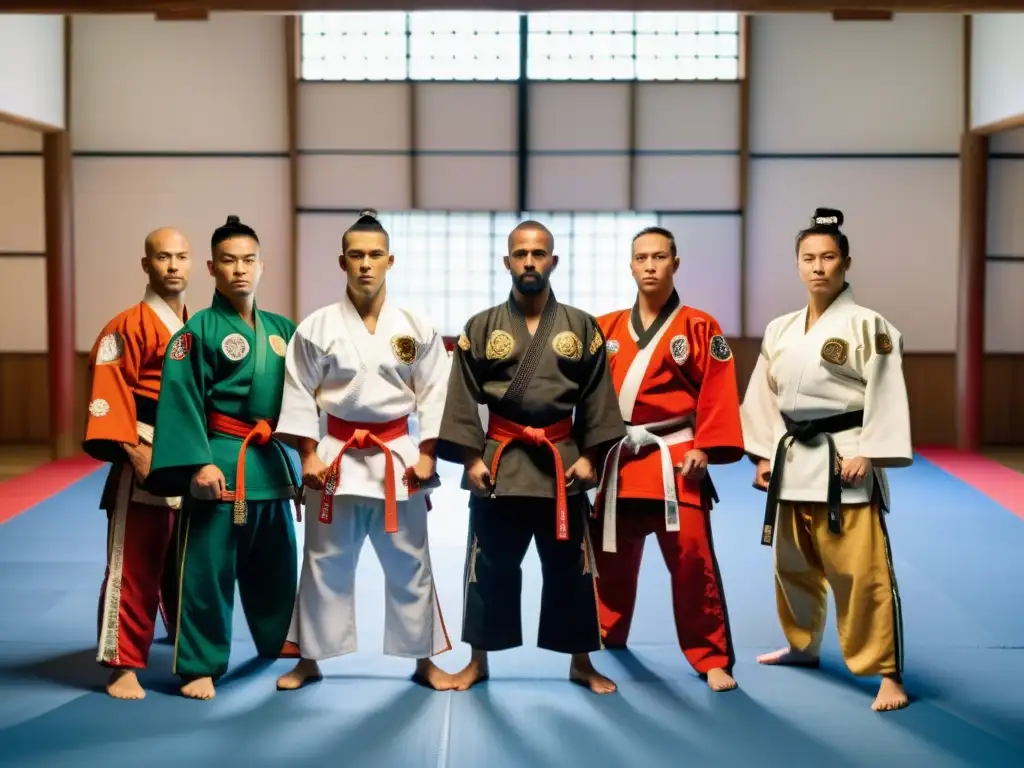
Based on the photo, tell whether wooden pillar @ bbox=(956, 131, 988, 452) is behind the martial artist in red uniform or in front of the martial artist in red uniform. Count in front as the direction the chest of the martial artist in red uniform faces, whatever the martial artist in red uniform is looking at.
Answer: behind

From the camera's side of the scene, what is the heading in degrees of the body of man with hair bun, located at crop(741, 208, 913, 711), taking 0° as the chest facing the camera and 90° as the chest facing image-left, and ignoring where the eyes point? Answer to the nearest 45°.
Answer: approximately 45°

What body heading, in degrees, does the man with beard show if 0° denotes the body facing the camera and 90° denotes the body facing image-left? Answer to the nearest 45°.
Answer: approximately 0°

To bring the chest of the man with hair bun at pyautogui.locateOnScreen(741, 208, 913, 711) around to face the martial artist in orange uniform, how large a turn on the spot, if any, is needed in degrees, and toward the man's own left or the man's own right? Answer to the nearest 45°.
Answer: approximately 45° to the man's own right

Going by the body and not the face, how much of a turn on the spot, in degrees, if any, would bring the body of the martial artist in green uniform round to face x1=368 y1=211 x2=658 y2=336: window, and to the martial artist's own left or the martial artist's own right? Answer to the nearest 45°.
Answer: approximately 135° to the martial artist's own left

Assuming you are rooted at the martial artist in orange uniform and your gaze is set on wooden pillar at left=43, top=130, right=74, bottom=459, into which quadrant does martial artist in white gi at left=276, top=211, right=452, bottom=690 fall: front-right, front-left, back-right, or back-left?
back-right

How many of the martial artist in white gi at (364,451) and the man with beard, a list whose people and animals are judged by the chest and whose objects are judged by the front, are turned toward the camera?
2
